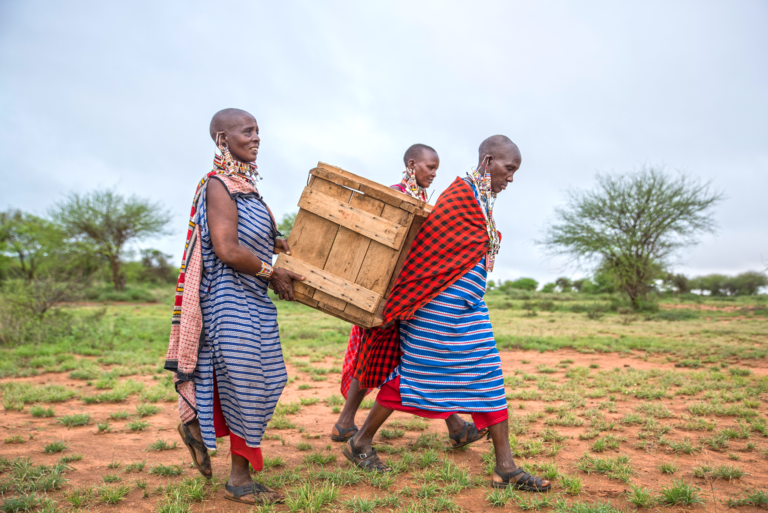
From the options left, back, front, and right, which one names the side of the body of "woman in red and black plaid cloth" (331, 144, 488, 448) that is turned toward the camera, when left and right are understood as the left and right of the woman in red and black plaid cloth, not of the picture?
right

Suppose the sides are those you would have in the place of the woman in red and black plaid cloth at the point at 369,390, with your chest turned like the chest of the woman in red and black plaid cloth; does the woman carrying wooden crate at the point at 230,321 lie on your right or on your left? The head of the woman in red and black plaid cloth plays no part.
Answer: on your right

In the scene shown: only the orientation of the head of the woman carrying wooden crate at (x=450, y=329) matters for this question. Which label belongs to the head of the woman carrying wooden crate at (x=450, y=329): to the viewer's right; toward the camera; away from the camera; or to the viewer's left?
to the viewer's right

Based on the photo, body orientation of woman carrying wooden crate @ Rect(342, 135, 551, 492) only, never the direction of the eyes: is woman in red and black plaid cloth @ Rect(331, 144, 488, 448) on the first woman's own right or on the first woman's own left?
on the first woman's own left

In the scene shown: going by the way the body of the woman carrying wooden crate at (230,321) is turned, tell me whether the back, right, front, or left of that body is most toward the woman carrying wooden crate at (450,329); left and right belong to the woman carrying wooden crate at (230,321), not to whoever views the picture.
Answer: front

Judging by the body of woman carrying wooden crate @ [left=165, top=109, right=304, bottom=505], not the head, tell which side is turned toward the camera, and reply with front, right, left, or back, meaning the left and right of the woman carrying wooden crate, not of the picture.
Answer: right

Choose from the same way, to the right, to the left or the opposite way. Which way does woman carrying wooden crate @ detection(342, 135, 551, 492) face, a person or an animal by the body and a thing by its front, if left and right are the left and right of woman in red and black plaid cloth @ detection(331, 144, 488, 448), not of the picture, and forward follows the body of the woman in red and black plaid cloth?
the same way

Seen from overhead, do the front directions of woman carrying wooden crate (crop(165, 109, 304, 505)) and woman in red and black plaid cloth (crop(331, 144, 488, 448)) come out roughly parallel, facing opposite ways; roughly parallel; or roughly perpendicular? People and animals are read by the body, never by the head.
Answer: roughly parallel

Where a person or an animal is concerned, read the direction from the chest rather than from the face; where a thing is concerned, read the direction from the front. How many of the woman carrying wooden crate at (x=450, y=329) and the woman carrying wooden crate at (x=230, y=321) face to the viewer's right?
2

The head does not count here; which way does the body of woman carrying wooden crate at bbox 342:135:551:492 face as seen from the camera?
to the viewer's right

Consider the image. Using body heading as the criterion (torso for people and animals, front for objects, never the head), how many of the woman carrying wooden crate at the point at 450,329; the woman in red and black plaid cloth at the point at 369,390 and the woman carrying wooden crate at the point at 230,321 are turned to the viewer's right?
3

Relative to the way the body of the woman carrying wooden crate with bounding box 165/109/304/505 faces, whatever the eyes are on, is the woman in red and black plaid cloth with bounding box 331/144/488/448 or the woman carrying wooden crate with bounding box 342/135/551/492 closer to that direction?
the woman carrying wooden crate

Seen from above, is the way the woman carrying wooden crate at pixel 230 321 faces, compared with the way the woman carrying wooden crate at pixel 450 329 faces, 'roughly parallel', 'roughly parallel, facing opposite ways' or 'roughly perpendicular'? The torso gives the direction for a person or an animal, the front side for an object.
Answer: roughly parallel

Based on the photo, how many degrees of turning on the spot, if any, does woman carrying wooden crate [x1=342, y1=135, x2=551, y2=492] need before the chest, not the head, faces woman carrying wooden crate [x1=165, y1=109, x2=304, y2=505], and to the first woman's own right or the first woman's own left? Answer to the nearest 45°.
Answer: approximately 135° to the first woman's own right
